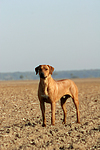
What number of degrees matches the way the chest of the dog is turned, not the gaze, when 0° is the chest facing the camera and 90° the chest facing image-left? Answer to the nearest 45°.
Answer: approximately 45°
